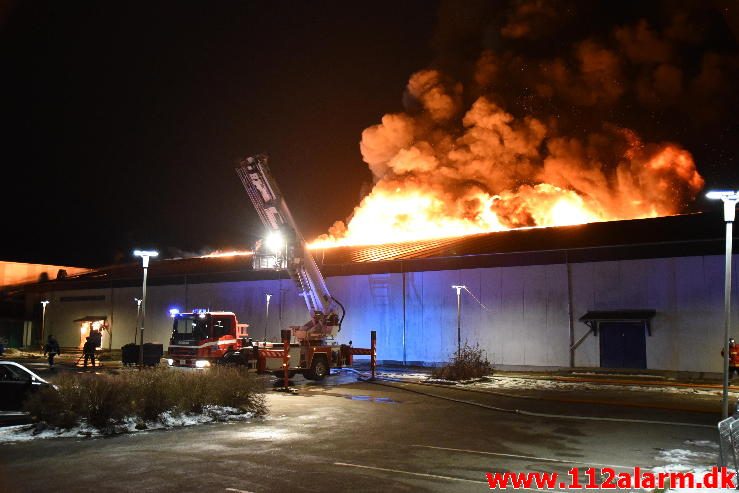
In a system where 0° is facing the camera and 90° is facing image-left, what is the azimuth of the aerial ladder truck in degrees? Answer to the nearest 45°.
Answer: approximately 45°

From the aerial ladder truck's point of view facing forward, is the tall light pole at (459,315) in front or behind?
behind

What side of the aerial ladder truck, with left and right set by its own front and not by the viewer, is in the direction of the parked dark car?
front

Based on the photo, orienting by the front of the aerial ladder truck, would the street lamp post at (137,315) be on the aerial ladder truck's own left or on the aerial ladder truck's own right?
on the aerial ladder truck's own right

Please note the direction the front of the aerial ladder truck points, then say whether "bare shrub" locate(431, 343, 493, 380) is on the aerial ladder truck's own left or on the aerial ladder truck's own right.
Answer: on the aerial ladder truck's own left

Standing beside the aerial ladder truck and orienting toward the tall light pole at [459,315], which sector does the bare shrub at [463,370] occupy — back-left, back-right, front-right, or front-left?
front-right

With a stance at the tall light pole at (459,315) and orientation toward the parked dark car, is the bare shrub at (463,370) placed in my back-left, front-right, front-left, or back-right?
front-left

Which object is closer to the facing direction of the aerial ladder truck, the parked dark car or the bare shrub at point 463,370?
the parked dark car
